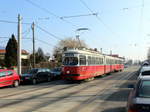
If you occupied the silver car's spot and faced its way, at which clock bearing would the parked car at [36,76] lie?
The parked car is roughly at 11 o'clock from the silver car.

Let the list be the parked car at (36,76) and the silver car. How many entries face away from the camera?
1

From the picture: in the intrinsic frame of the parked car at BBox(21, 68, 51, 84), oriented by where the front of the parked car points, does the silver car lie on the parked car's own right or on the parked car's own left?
on the parked car's own left

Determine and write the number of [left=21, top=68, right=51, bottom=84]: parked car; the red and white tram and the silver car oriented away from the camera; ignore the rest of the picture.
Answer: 1

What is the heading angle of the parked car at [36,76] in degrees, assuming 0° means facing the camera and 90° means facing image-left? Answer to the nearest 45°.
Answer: approximately 45°

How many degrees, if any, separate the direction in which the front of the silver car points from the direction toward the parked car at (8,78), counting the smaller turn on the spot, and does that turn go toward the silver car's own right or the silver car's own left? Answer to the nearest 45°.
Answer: approximately 45° to the silver car's own left

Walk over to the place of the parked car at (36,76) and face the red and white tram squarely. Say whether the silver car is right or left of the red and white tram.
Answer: right

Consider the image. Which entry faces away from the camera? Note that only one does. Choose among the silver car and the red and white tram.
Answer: the silver car

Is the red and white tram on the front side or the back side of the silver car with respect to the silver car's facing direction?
on the front side

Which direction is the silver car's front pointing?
away from the camera

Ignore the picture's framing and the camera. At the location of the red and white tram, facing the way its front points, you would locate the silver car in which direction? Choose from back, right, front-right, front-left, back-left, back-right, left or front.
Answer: front-left

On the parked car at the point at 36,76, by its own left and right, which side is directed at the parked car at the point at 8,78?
front

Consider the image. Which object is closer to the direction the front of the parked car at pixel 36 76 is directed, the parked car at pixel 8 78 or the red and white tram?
the parked car

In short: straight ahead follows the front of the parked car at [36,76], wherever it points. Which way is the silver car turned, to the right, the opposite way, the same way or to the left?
the opposite way

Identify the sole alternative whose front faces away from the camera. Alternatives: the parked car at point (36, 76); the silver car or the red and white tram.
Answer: the silver car

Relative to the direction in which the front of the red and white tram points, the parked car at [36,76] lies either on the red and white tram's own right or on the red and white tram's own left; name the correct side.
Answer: on the red and white tram's own right
